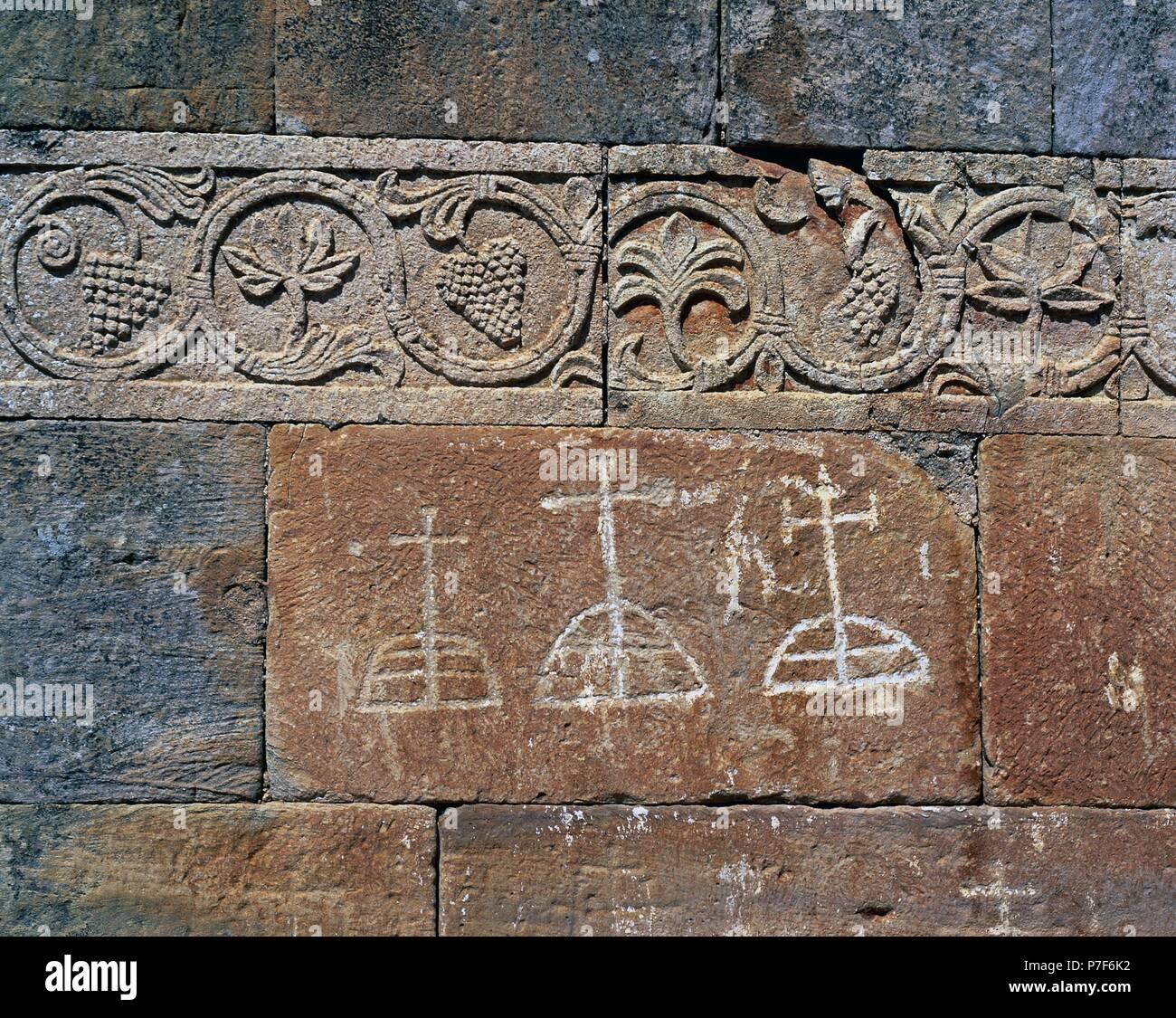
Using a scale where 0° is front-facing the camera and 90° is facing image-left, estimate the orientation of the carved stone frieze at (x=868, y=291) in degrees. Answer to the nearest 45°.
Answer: approximately 0°

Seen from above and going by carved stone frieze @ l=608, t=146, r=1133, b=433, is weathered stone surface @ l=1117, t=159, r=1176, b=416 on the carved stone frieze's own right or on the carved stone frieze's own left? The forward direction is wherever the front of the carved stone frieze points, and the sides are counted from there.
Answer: on the carved stone frieze's own left
